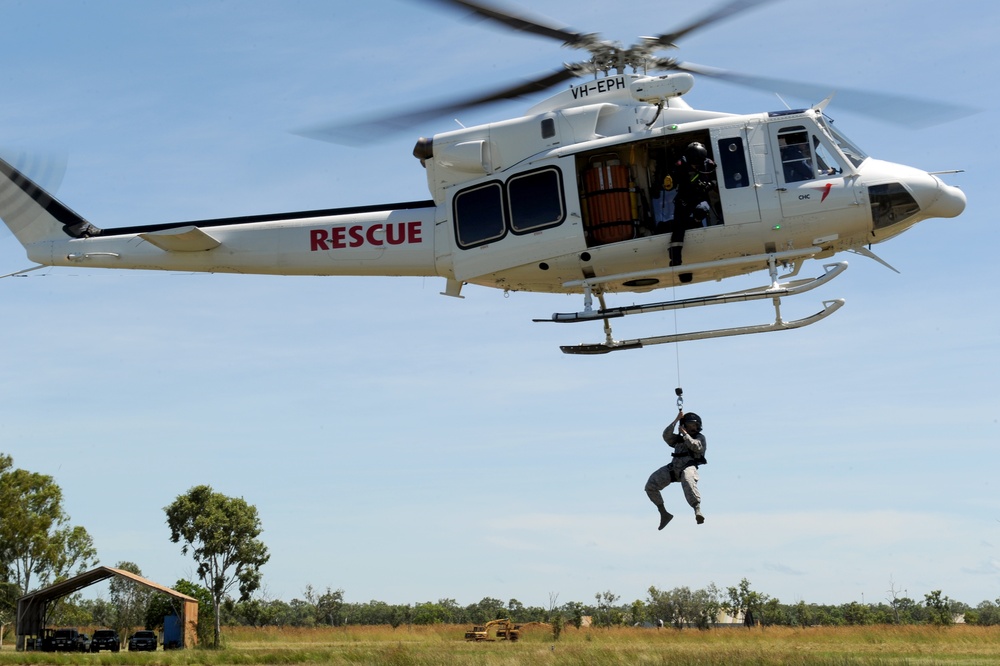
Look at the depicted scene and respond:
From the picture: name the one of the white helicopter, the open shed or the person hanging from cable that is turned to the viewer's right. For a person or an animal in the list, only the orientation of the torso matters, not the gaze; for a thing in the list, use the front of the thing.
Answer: the white helicopter

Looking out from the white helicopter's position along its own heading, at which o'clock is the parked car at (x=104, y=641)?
The parked car is roughly at 8 o'clock from the white helicopter.

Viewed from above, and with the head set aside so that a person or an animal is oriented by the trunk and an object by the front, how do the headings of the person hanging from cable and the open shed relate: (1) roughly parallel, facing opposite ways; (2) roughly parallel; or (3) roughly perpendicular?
roughly parallel

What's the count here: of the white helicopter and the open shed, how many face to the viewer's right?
1

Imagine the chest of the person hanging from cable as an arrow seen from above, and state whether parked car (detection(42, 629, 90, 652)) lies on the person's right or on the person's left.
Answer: on the person's right

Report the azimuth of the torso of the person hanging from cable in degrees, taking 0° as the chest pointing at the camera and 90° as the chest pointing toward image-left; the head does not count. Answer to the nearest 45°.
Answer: approximately 45°

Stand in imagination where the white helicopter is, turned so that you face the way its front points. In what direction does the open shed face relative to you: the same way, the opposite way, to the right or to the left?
to the right

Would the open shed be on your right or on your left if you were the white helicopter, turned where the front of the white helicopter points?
on your left

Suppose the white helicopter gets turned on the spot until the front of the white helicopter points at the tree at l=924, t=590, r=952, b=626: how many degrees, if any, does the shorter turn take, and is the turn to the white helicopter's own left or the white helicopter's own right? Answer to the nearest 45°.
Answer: approximately 45° to the white helicopter's own left

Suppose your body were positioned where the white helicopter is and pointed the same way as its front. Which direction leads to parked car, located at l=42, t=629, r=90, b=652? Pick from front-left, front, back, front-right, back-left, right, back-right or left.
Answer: back-left

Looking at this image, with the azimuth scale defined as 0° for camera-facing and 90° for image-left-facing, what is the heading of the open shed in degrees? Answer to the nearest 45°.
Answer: approximately 0°

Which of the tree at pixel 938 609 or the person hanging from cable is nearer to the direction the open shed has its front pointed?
the person hanging from cable

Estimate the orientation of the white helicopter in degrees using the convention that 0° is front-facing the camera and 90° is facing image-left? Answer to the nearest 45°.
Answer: approximately 270°

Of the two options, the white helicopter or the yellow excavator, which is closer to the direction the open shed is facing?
the white helicopter
